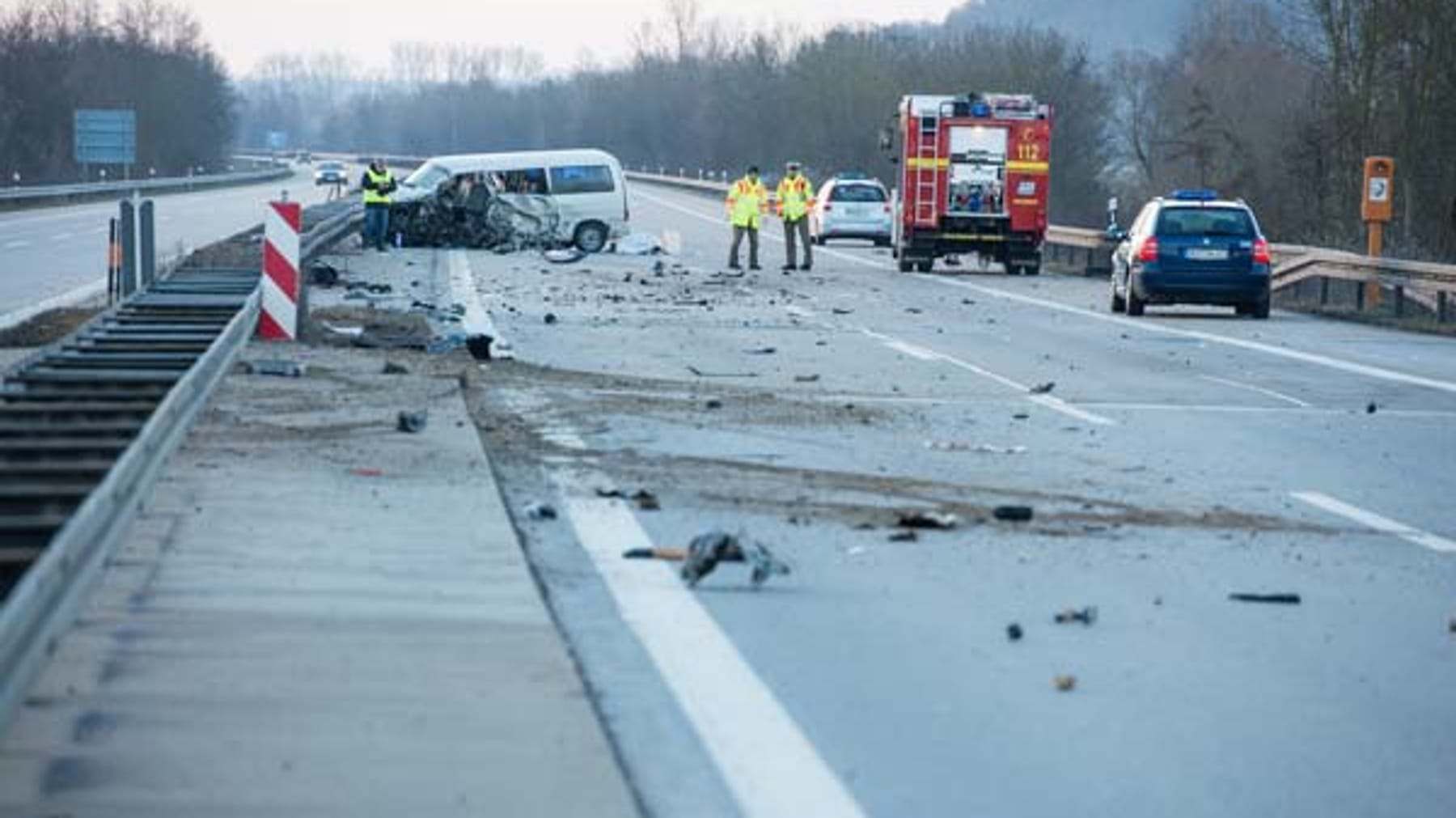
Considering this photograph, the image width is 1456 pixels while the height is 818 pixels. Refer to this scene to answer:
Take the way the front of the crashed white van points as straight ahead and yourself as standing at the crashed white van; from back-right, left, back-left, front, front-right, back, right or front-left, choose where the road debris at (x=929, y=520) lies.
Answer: left

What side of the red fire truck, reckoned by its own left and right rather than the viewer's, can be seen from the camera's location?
back

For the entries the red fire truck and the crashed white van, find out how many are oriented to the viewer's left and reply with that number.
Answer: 1

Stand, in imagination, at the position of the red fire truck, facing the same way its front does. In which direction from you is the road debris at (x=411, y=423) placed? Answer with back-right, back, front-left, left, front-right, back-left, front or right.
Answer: back

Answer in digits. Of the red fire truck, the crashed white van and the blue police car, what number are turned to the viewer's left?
1

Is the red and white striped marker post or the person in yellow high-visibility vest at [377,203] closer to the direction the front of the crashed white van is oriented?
the person in yellow high-visibility vest

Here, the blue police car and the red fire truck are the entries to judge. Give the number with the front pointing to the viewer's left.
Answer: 0

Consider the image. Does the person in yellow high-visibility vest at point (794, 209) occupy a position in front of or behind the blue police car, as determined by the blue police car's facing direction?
in front

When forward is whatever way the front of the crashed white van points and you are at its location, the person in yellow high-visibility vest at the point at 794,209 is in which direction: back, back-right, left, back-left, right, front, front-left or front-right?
back-left

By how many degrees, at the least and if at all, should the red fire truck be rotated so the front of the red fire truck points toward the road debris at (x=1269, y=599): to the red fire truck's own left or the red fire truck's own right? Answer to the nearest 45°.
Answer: approximately 180°

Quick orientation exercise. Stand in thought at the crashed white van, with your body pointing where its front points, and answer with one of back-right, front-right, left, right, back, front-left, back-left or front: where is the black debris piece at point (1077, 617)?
left

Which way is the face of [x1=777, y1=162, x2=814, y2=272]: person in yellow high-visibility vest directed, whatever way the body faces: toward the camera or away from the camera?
toward the camera

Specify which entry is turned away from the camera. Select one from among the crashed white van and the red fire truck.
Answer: the red fire truck

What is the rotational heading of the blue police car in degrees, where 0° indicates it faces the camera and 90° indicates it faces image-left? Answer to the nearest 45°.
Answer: approximately 180°

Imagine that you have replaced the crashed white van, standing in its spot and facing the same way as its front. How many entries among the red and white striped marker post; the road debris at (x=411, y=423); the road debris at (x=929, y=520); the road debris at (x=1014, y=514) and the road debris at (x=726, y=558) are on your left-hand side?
5

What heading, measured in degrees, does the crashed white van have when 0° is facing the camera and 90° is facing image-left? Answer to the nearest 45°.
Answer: approximately 90°

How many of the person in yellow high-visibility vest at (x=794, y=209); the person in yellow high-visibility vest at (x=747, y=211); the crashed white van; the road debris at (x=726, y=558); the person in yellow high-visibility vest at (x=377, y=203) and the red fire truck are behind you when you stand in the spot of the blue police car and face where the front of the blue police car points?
1

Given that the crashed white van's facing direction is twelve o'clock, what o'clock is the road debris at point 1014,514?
The road debris is roughly at 9 o'clock from the crashed white van.

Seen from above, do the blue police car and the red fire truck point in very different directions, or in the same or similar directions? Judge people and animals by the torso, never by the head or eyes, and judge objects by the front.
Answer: same or similar directions
